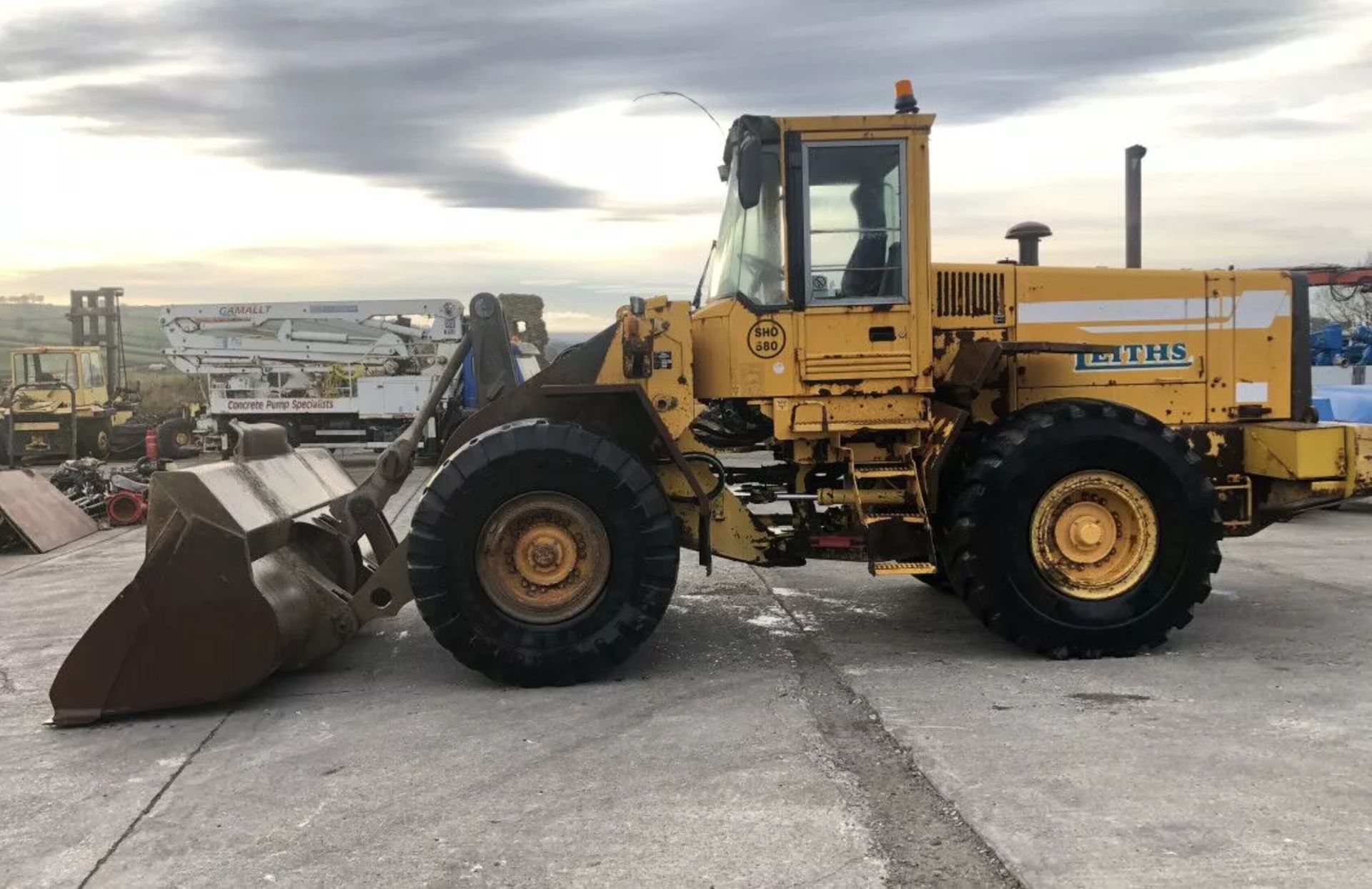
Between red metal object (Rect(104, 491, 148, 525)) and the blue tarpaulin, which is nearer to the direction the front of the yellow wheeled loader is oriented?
the red metal object

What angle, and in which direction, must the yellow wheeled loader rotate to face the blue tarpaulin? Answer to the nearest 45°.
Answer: approximately 135° to its right

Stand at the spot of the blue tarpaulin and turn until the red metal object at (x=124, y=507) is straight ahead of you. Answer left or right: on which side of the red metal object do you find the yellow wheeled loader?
left

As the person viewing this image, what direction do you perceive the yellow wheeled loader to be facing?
facing to the left of the viewer

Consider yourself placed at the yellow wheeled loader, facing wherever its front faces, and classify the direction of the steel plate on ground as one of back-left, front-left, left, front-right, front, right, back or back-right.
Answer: front-right

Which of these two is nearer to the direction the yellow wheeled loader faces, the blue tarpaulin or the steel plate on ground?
the steel plate on ground
